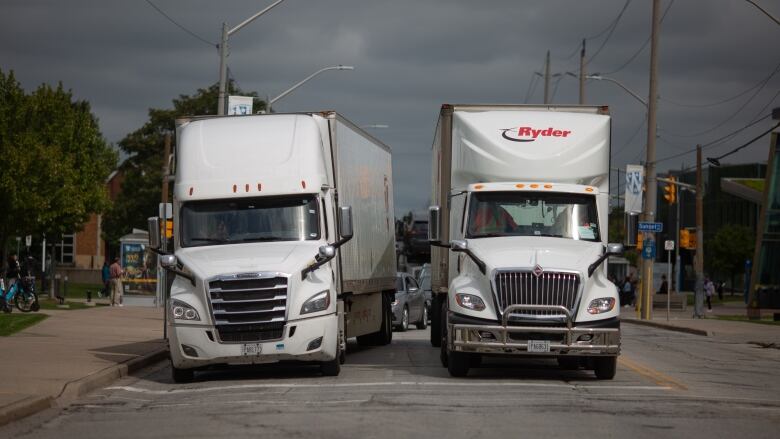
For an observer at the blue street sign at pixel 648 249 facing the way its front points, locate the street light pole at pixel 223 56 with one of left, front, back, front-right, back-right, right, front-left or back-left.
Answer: front-right

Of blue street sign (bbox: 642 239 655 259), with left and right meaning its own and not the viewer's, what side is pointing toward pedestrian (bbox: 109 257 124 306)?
right

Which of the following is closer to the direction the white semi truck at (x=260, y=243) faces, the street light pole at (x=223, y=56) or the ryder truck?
the ryder truck

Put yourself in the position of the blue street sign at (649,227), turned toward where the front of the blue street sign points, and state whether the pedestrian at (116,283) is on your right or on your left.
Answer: on your right

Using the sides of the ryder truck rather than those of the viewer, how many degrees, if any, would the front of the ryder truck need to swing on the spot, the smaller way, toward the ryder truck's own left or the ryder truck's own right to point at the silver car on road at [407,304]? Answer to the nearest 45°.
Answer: approximately 180°

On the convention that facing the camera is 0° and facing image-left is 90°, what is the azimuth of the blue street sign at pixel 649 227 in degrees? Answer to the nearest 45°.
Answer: approximately 0°

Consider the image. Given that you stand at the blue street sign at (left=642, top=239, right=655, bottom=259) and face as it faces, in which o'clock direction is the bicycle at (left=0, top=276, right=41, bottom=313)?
The bicycle is roughly at 2 o'clock from the blue street sign.
